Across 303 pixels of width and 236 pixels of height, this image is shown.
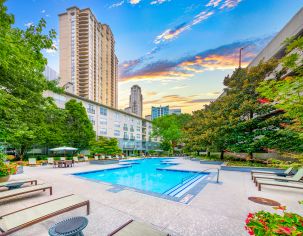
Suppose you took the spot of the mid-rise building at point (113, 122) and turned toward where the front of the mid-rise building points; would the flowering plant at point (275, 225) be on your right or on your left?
on your right

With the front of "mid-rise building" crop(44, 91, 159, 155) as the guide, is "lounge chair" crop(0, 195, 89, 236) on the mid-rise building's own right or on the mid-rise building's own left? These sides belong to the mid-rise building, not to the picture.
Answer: on the mid-rise building's own right

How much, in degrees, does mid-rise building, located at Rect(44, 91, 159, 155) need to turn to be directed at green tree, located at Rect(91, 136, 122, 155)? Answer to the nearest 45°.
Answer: approximately 45° to its right

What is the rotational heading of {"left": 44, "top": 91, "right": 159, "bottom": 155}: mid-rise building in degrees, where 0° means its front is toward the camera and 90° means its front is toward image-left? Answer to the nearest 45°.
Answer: approximately 315°

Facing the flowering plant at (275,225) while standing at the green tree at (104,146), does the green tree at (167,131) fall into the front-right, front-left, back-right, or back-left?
back-left

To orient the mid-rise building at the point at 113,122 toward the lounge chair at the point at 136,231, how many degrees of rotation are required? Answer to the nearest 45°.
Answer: approximately 45° to its right

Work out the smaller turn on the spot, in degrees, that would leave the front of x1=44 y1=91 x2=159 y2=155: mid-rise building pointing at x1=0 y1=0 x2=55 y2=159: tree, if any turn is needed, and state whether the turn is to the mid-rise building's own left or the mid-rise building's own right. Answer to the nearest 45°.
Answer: approximately 45° to the mid-rise building's own right

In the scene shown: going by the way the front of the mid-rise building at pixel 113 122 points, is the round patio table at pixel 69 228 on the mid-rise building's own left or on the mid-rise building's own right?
on the mid-rise building's own right
